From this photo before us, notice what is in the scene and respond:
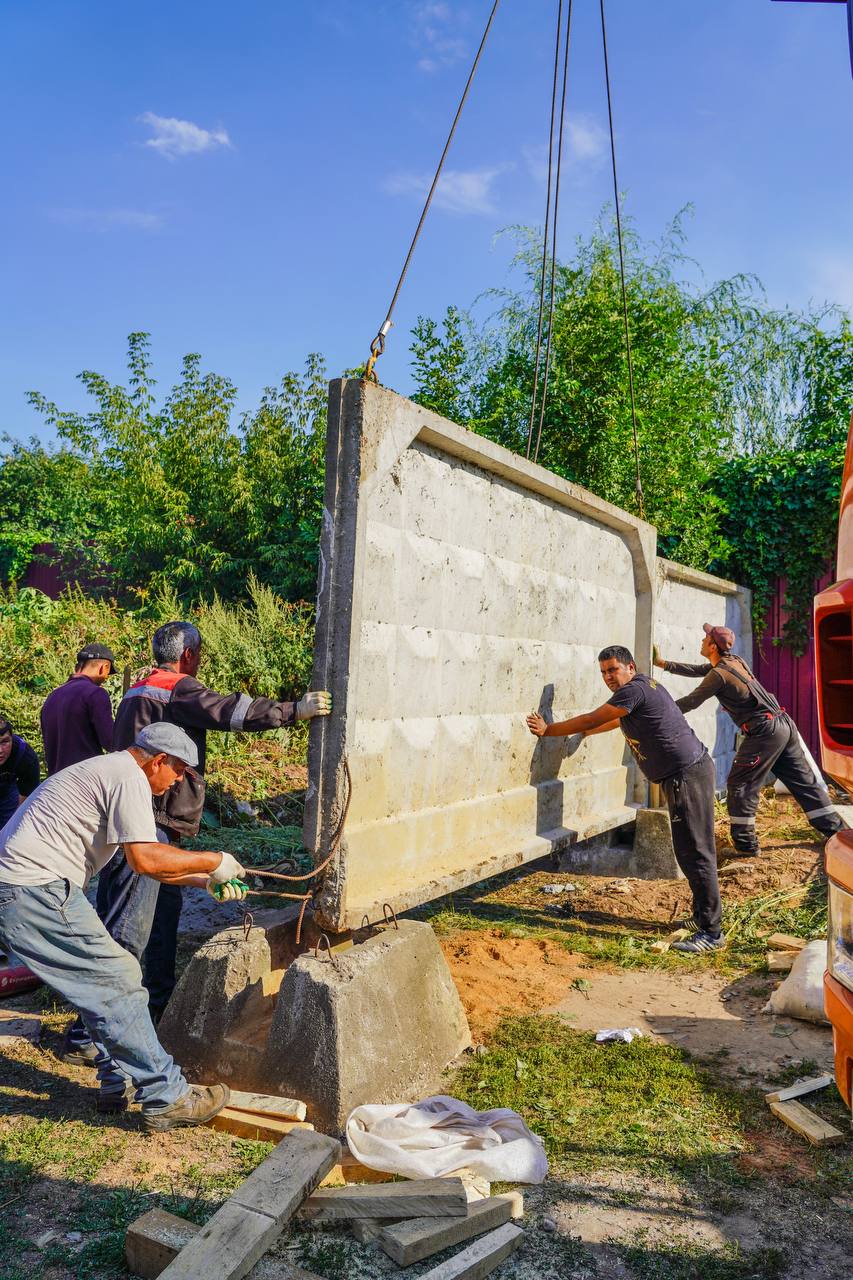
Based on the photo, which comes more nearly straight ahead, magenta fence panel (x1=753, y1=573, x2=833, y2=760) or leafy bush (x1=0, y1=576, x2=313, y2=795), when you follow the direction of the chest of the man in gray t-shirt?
the magenta fence panel

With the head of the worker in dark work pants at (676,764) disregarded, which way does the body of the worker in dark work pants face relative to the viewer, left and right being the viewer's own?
facing to the left of the viewer

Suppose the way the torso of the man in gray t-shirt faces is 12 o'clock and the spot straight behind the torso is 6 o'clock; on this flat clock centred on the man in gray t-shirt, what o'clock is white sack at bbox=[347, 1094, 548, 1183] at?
The white sack is roughly at 1 o'clock from the man in gray t-shirt.

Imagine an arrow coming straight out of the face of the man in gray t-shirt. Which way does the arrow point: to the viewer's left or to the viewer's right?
to the viewer's right

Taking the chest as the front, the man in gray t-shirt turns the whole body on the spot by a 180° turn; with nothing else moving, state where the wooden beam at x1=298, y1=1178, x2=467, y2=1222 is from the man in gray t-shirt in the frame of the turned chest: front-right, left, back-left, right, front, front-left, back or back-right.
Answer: back-left

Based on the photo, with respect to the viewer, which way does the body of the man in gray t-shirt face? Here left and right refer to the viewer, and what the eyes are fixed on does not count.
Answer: facing to the right of the viewer

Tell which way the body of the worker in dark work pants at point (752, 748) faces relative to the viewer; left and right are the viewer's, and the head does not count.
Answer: facing away from the viewer and to the left of the viewer

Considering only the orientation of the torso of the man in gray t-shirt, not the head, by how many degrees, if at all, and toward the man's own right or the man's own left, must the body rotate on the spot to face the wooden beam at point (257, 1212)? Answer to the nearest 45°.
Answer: approximately 45° to the man's own right

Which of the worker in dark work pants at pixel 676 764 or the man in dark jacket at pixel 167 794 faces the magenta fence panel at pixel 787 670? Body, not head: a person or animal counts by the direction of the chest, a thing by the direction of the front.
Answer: the man in dark jacket

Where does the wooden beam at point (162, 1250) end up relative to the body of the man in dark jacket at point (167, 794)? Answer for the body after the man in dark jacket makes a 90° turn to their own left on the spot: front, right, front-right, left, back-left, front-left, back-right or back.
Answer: back-left

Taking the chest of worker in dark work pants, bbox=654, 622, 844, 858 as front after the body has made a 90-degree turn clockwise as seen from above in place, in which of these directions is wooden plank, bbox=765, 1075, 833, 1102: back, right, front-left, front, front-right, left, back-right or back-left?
back-right

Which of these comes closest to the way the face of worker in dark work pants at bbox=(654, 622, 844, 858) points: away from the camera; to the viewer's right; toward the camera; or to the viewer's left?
to the viewer's left

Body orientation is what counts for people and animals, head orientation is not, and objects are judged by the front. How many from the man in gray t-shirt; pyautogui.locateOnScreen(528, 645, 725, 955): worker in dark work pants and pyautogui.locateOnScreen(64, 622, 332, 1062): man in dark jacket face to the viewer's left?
1

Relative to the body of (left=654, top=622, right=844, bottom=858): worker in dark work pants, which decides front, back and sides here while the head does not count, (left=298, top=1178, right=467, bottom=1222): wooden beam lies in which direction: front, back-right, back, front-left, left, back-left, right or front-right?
back-left

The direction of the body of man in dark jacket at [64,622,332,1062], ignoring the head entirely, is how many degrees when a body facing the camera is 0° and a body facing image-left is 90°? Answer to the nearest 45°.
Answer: approximately 225°
